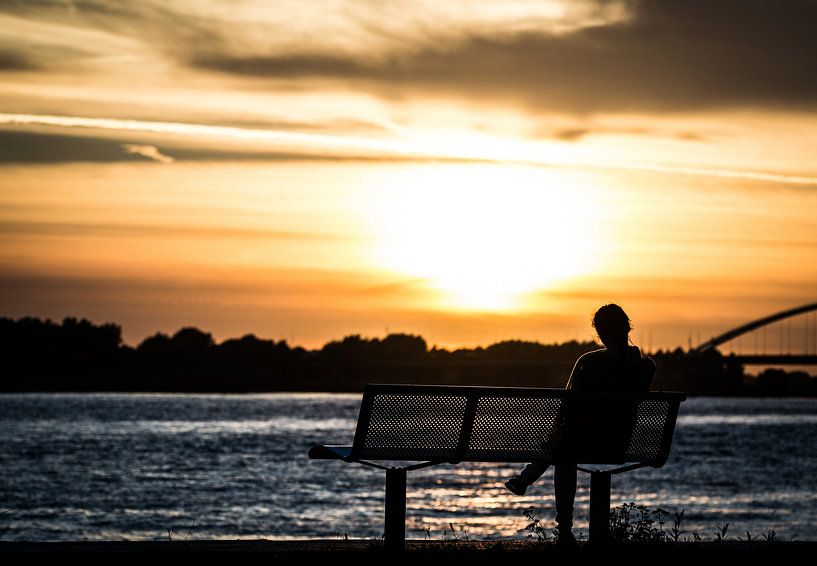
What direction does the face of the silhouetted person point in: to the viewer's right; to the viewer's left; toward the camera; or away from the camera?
away from the camera

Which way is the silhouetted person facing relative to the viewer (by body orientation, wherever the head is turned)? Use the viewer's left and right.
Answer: facing away from the viewer and to the left of the viewer

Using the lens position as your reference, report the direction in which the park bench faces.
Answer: facing away from the viewer and to the left of the viewer
